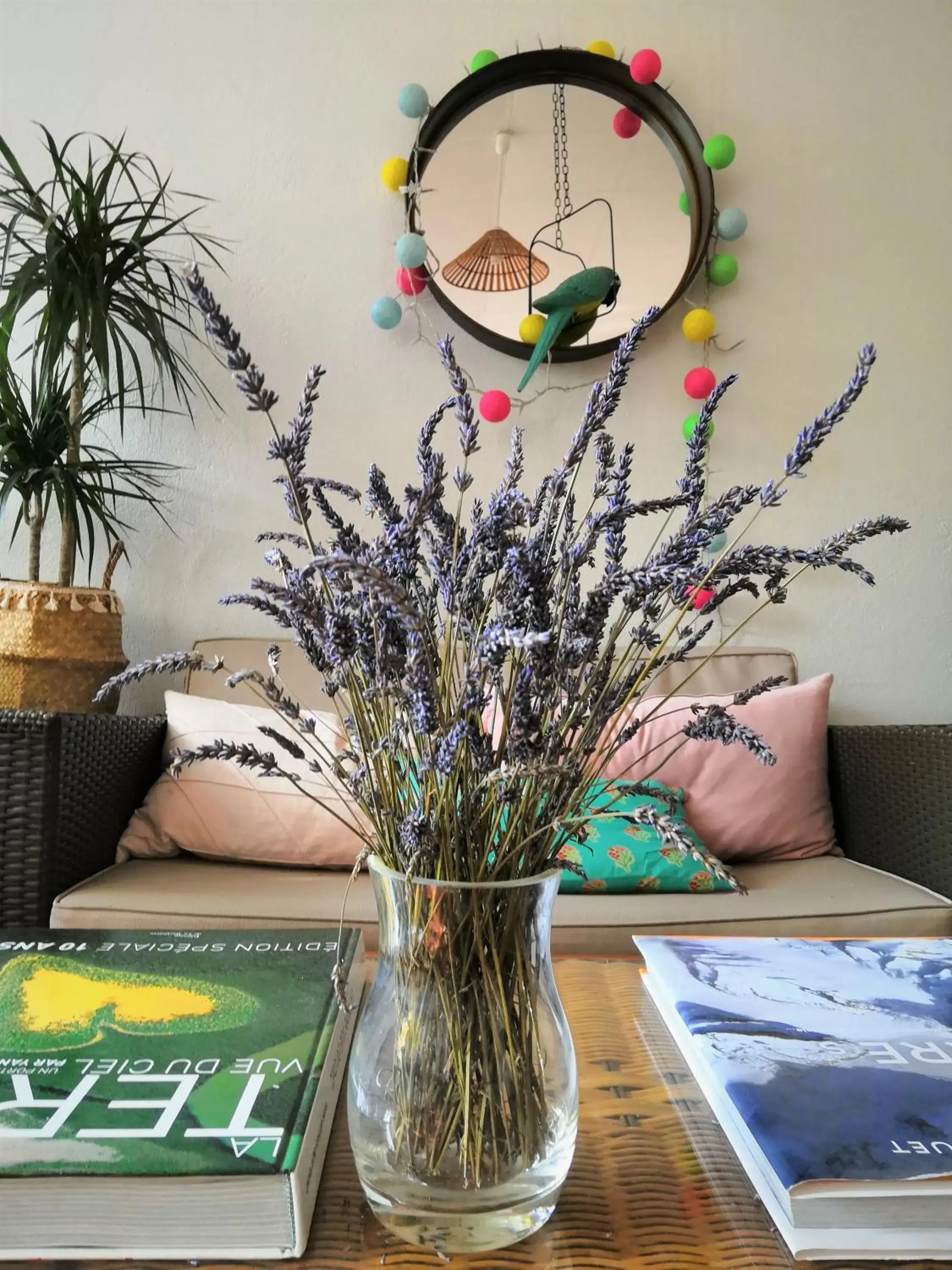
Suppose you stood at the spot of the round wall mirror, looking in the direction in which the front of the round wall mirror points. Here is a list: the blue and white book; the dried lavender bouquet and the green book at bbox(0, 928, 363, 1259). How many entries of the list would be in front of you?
3

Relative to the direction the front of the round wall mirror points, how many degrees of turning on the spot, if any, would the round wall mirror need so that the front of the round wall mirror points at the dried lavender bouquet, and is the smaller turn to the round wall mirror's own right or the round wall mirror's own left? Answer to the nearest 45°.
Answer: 0° — it already faces it

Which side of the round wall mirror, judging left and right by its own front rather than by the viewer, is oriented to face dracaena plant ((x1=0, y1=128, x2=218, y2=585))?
right

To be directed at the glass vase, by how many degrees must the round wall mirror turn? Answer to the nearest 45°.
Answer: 0° — it already faces it

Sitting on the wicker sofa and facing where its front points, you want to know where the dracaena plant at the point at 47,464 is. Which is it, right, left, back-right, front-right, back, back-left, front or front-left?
back-right

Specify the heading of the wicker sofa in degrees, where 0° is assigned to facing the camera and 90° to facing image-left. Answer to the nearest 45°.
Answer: approximately 0°

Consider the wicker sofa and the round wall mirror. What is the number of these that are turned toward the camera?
2
